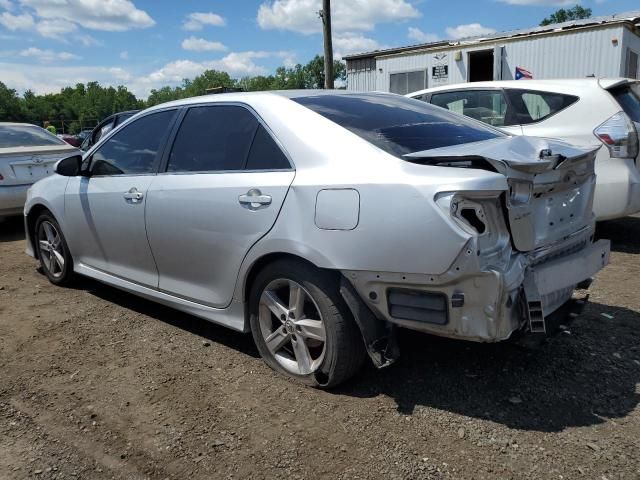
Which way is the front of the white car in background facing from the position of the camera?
facing away from the viewer and to the left of the viewer

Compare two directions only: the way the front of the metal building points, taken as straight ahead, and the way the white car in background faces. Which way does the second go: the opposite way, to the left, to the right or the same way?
to the right

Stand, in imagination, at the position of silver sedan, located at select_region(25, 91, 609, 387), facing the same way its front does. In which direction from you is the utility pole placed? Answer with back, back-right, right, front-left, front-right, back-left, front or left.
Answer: front-right

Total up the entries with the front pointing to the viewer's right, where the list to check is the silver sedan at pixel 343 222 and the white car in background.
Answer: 0

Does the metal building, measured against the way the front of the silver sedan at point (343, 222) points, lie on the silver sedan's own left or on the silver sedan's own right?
on the silver sedan's own right

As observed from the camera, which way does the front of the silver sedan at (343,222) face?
facing away from the viewer and to the left of the viewer

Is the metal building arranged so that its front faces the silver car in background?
yes

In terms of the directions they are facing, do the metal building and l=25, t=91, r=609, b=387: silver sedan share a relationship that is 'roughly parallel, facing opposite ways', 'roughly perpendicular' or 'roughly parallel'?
roughly perpendicular

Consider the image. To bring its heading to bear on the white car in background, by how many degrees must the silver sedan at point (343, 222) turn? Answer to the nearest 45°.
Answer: approximately 90° to its right

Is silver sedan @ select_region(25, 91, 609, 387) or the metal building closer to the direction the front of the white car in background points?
the metal building
